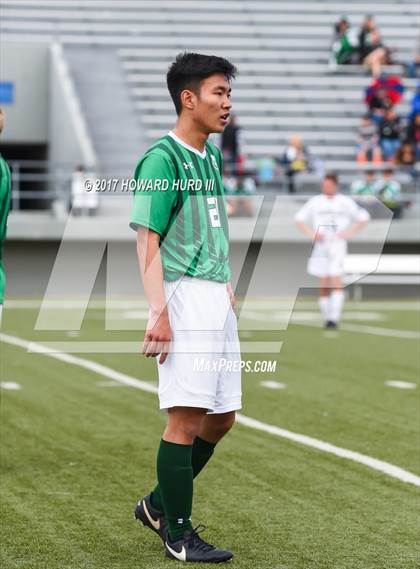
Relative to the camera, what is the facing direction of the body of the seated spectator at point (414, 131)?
toward the camera

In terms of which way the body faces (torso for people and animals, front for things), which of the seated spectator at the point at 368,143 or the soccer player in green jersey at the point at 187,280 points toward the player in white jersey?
the seated spectator

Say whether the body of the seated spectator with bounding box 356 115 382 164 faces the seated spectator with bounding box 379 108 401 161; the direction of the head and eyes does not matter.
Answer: no

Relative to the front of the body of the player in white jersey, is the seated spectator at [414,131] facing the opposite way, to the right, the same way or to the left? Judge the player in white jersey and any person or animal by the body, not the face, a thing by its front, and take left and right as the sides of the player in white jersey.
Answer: the same way

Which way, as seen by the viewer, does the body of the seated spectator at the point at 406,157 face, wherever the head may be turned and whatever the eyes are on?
toward the camera

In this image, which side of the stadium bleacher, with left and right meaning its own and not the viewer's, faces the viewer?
front

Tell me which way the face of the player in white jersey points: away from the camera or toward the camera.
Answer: toward the camera

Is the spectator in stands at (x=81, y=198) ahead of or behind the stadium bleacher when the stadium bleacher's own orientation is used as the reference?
ahead

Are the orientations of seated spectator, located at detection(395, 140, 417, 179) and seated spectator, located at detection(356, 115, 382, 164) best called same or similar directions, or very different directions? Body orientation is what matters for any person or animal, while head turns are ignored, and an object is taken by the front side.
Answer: same or similar directions

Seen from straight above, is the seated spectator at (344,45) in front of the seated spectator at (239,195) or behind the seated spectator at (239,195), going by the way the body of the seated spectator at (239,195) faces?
behind

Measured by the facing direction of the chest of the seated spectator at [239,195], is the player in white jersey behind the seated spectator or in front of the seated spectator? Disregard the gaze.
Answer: in front

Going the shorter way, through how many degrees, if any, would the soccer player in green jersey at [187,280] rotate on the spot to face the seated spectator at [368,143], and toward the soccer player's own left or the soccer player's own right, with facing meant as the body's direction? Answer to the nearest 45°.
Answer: approximately 135° to the soccer player's own left
